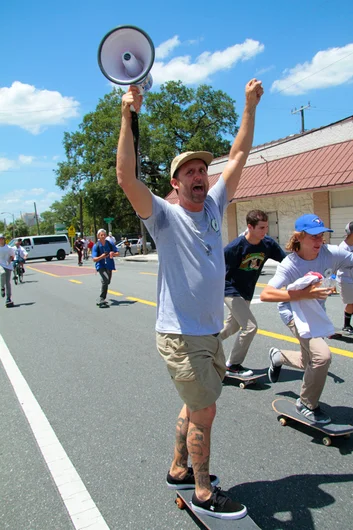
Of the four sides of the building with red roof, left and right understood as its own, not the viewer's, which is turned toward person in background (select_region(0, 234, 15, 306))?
front

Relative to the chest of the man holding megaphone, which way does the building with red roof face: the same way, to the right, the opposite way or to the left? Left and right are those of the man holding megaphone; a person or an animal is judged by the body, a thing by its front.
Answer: to the right

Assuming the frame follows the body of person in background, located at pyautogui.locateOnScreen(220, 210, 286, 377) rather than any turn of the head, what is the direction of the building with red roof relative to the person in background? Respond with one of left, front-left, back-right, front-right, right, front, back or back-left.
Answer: back-left

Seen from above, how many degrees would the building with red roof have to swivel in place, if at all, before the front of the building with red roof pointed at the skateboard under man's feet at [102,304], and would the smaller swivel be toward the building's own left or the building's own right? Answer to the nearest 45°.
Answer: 0° — it already faces it

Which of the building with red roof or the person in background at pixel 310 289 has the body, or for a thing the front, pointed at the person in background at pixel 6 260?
the building with red roof

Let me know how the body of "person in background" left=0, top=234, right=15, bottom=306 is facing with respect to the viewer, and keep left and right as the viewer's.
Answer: facing the viewer

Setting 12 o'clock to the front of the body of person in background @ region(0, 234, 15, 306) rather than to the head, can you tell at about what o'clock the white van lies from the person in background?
The white van is roughly at 6 o'clock from the person in background.

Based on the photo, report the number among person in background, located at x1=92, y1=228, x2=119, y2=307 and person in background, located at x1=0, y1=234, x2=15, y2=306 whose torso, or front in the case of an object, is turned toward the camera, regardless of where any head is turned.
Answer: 2

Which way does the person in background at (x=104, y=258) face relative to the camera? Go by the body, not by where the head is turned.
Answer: toward the camera

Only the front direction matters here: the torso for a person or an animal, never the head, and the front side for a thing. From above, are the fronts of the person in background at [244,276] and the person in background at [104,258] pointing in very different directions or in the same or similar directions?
same or similar directions

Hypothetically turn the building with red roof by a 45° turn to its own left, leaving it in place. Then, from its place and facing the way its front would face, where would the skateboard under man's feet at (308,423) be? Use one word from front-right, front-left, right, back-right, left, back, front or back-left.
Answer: front

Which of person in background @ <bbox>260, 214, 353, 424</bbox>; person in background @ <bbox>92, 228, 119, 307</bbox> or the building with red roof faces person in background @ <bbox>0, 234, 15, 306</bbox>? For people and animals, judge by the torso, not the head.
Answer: the building with red roof
